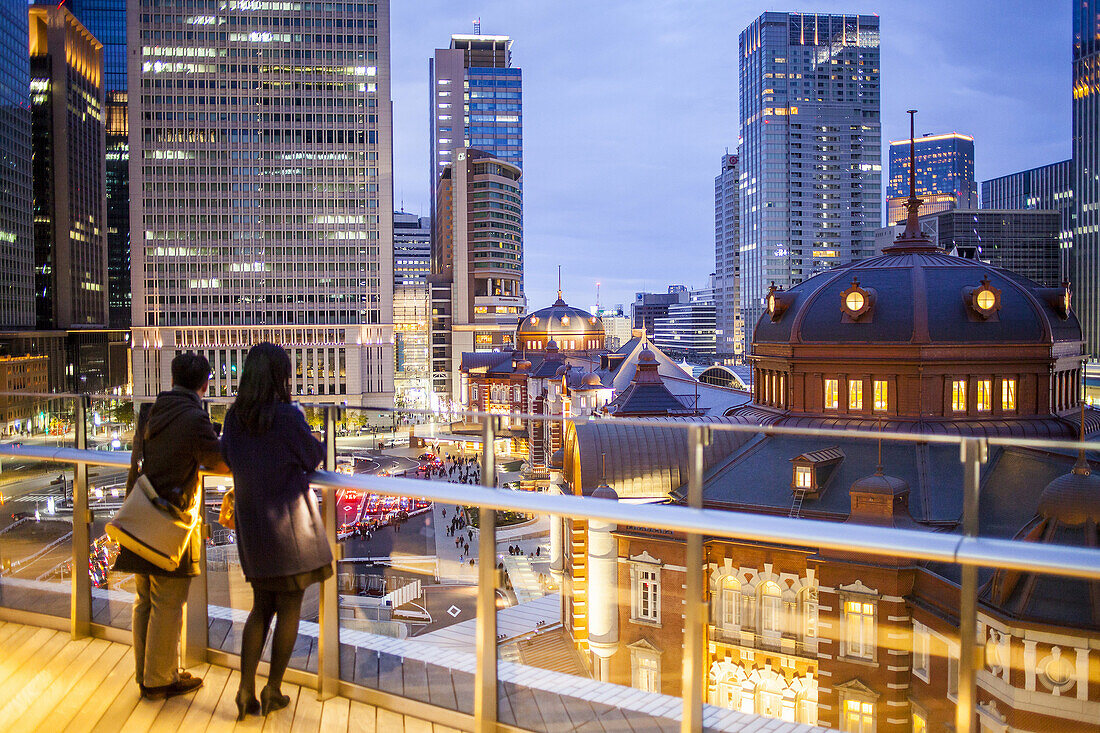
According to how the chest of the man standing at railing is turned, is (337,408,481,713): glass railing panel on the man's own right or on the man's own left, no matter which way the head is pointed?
on the man's own right

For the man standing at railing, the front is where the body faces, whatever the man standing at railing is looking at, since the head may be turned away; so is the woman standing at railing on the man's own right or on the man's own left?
on the man's own right

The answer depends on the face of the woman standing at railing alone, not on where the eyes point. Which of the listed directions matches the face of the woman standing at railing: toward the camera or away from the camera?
away from the camera

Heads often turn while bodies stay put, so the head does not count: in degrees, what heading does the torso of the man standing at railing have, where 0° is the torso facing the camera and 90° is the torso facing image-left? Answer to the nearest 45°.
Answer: approximately 225°

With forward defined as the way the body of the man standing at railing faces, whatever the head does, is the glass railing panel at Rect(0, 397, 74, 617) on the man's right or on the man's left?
on the man's left

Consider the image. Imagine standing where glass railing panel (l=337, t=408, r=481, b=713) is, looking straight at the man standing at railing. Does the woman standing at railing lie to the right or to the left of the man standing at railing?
left
